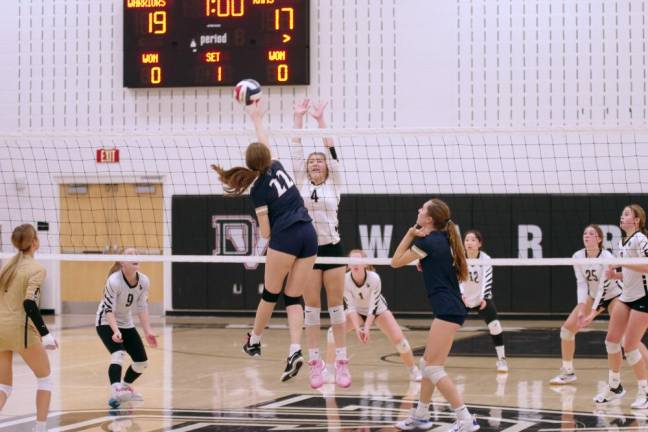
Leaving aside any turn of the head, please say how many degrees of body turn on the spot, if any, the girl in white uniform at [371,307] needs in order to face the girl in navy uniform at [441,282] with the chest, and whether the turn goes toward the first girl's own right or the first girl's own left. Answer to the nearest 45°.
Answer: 0° — they already face them

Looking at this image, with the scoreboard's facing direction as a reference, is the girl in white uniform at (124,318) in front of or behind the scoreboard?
in front

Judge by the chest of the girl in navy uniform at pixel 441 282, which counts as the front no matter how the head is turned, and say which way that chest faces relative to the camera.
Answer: to the viewer's left

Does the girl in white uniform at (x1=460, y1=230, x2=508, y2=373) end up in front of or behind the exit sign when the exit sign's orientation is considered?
in front

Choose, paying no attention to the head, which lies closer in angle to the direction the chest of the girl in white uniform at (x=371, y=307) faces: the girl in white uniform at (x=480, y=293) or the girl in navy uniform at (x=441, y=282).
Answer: the girl in navy uniform

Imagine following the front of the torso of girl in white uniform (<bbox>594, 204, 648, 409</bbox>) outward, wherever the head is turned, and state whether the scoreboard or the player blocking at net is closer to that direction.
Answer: the player blocking at net

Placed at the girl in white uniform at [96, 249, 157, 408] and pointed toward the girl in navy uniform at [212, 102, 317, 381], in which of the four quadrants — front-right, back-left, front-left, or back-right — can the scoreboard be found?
back-left

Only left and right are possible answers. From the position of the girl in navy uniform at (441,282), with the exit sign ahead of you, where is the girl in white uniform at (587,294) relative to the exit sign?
right

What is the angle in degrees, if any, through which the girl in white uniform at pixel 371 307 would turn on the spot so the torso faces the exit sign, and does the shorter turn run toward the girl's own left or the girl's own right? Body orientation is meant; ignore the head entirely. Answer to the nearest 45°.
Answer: approximately 135° to the girl's own right

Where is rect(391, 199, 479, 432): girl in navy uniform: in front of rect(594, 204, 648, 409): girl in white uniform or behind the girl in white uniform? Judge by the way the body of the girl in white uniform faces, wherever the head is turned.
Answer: in front
